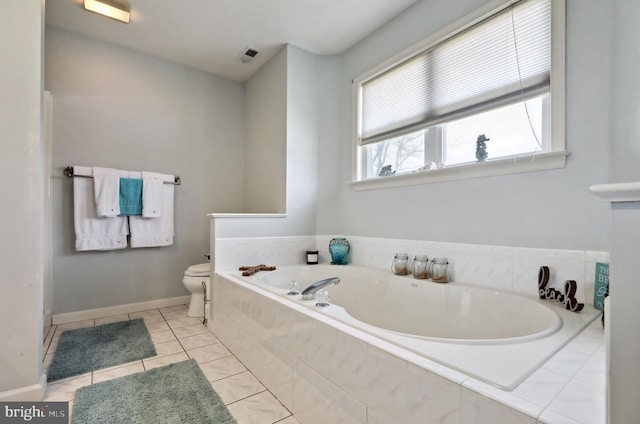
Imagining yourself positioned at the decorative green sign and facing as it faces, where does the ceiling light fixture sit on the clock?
The ceiling light fixture is roughly at 2 o'clock from the decorative green sign.

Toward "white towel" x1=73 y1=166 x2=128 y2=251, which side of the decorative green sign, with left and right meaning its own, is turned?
right

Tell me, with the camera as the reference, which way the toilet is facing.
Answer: facing to the left of the viewer

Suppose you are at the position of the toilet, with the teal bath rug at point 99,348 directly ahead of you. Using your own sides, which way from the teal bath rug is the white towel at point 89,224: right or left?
right

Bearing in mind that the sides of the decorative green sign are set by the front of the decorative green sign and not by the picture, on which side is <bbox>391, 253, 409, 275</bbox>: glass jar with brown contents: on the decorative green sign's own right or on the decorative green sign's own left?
on the decorative green sign's own right

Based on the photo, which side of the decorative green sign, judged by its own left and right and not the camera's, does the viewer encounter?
front

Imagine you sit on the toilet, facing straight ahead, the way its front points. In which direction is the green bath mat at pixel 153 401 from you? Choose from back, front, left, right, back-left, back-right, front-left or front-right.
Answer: left

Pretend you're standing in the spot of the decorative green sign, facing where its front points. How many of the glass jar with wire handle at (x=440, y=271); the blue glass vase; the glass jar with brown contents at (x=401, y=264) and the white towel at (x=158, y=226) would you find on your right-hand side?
4
